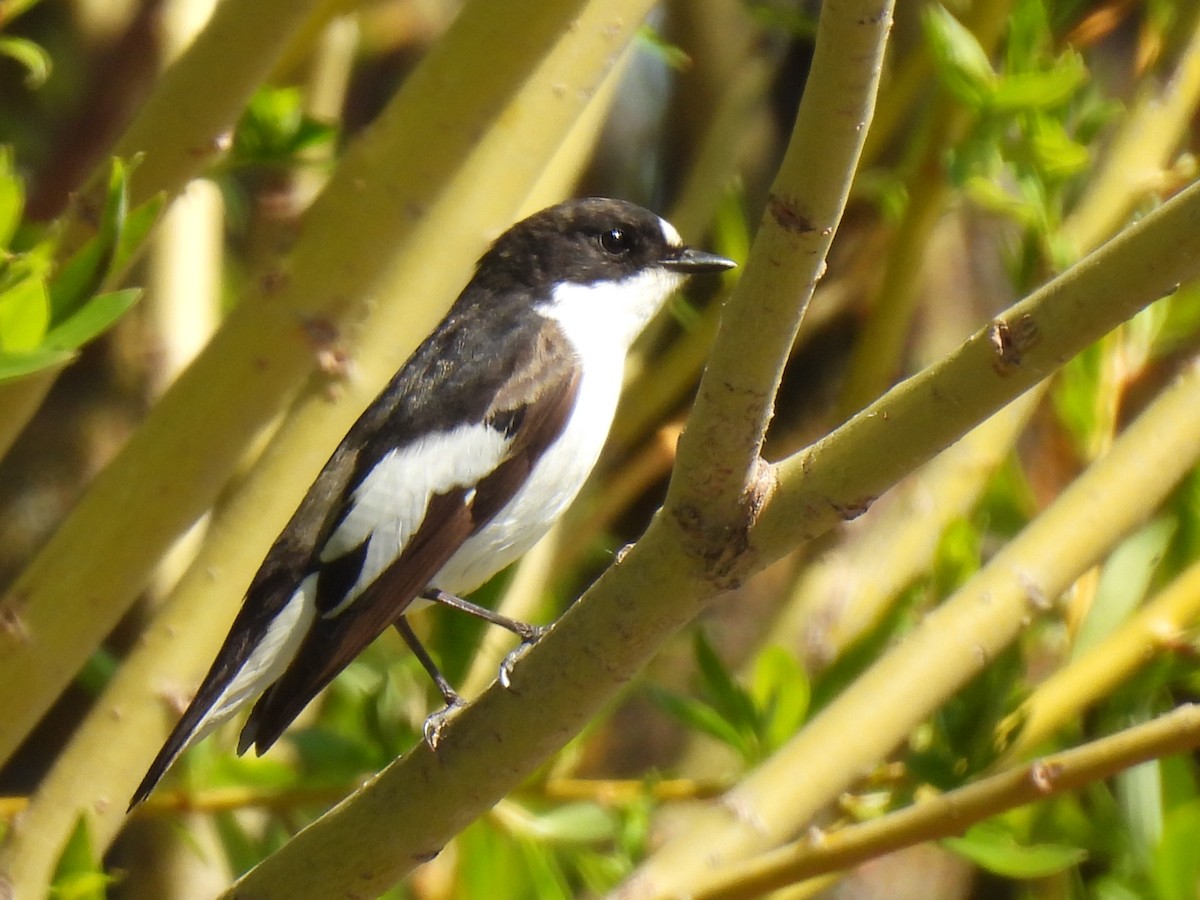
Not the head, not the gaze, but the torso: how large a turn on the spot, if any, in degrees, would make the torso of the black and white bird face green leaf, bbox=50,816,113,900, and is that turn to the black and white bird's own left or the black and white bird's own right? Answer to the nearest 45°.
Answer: approximately 135° to the black and white bird's own right

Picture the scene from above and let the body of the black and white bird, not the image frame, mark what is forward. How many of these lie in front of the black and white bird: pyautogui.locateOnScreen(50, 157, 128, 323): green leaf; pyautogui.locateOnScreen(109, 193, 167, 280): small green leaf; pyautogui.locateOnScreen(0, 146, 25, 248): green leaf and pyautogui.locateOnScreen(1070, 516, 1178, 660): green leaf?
1

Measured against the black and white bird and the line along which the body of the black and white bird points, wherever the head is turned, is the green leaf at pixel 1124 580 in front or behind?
in front

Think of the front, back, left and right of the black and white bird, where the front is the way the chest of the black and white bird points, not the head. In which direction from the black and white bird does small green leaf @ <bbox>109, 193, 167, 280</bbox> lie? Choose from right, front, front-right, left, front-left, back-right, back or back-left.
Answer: back-left

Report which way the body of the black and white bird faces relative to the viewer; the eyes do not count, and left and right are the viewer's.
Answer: facing to the right of the viewer
